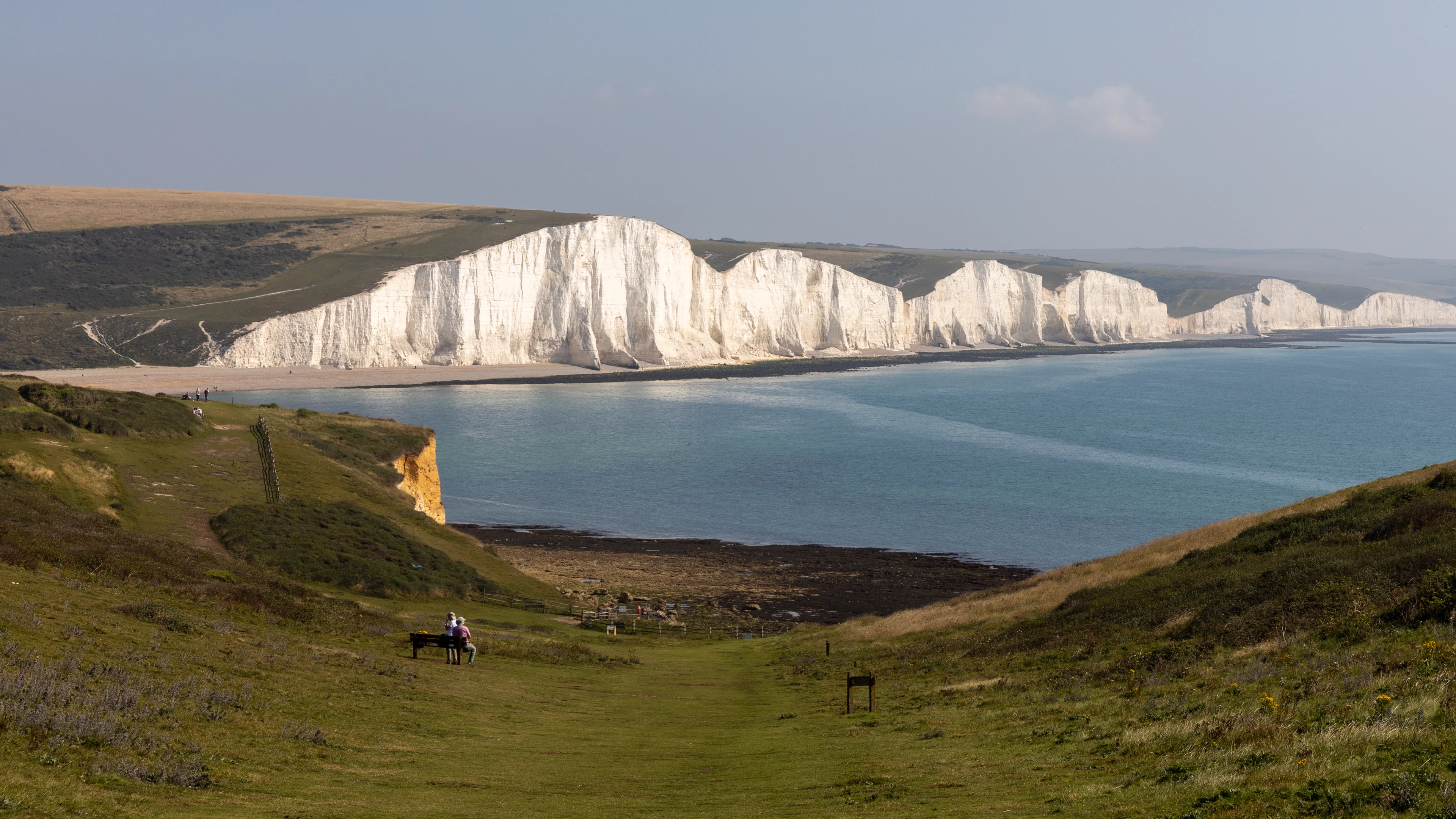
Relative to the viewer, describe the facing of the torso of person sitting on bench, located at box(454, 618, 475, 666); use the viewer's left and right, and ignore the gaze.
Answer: facing away from the viewer and to the right of the viewer

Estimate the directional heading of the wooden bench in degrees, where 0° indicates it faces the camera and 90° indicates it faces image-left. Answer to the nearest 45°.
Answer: approximately 225°

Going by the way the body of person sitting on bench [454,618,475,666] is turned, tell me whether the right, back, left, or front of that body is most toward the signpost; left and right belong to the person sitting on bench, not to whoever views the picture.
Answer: right

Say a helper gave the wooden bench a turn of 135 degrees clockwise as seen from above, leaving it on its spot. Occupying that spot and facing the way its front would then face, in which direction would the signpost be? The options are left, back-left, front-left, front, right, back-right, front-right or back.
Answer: front-left
